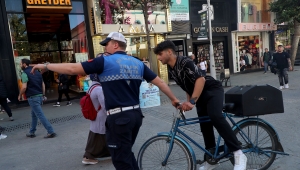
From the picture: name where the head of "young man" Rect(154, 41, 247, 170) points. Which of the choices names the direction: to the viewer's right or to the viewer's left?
to the viewer's left

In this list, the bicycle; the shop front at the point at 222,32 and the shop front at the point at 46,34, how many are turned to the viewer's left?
1

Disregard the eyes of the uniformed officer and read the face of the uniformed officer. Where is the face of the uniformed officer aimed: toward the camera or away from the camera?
away from the camera

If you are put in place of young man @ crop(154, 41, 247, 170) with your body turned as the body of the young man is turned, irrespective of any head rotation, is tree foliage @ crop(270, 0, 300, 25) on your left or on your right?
on your right

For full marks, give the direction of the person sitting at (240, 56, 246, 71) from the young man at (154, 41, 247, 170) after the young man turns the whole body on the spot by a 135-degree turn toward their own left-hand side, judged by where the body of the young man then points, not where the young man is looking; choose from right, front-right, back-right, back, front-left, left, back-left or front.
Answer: back-left

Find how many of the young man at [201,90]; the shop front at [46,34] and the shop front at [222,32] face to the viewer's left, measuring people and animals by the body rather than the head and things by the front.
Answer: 1

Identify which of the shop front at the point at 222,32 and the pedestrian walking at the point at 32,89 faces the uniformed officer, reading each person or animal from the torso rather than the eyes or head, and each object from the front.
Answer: the shop front

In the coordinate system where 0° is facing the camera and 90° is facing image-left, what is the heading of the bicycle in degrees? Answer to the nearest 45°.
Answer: approximately 90°

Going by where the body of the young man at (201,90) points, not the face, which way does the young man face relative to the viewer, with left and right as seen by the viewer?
facing to the left of the viewer

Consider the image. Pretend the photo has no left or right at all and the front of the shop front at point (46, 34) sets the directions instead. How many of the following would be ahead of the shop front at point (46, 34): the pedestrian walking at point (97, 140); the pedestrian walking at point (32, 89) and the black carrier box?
3

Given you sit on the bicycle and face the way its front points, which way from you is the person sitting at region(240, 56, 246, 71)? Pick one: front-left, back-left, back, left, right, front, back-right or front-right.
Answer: right
